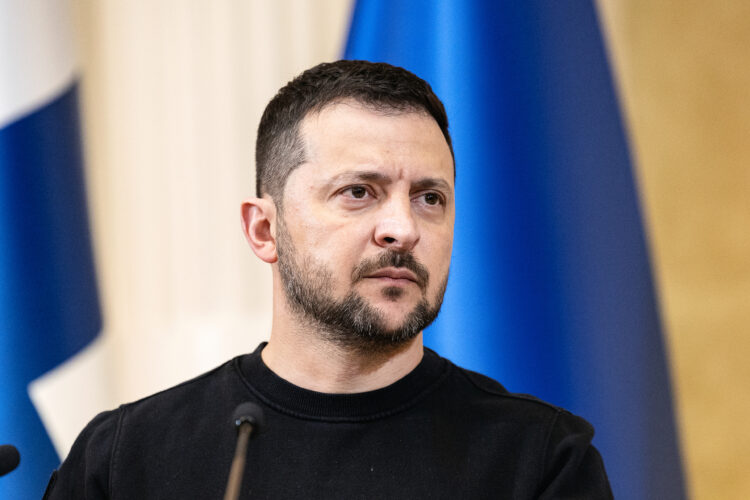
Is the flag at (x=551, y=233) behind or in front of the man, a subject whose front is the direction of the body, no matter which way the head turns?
behind

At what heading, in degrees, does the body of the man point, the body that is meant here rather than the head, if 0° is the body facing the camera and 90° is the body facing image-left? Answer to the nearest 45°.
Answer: approximately 0°

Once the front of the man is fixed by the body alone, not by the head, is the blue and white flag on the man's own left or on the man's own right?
on the man's own right

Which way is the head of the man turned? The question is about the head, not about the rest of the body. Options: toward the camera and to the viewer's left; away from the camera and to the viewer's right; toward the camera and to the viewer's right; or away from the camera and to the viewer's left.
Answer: toward the camera and to the viewer's right
